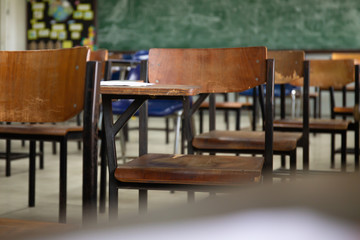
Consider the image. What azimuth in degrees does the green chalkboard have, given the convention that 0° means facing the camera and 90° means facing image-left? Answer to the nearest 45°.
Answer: approximately 0°

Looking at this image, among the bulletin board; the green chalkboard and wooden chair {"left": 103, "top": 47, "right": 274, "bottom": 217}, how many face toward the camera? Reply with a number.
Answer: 3

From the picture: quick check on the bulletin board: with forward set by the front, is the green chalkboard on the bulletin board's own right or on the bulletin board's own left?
on the bulletin board's own left

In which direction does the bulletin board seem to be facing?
toward the camera

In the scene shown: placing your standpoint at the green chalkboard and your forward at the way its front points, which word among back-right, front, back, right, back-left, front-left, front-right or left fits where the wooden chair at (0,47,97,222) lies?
front

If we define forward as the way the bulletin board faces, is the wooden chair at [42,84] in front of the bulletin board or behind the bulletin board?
in front

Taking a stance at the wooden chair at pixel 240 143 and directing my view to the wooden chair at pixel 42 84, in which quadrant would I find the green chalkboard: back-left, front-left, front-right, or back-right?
back-right

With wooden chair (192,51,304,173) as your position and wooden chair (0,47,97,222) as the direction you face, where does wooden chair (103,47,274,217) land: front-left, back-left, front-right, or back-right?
front-left

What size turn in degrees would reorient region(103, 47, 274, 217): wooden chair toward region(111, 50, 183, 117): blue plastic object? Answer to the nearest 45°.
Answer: approximately 180°

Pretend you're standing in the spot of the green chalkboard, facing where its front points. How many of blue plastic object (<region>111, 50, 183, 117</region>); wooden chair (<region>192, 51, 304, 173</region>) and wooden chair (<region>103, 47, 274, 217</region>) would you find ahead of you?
3

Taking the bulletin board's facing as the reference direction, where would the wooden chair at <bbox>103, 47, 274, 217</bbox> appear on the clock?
The wooden chair is roughly at 12 o'clock from the bulletin board.

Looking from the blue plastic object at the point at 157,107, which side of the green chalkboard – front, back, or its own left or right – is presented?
front

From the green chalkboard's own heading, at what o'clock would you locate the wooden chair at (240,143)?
The wooden chair is roughly at 12 o'clock from the green chalkboard.
